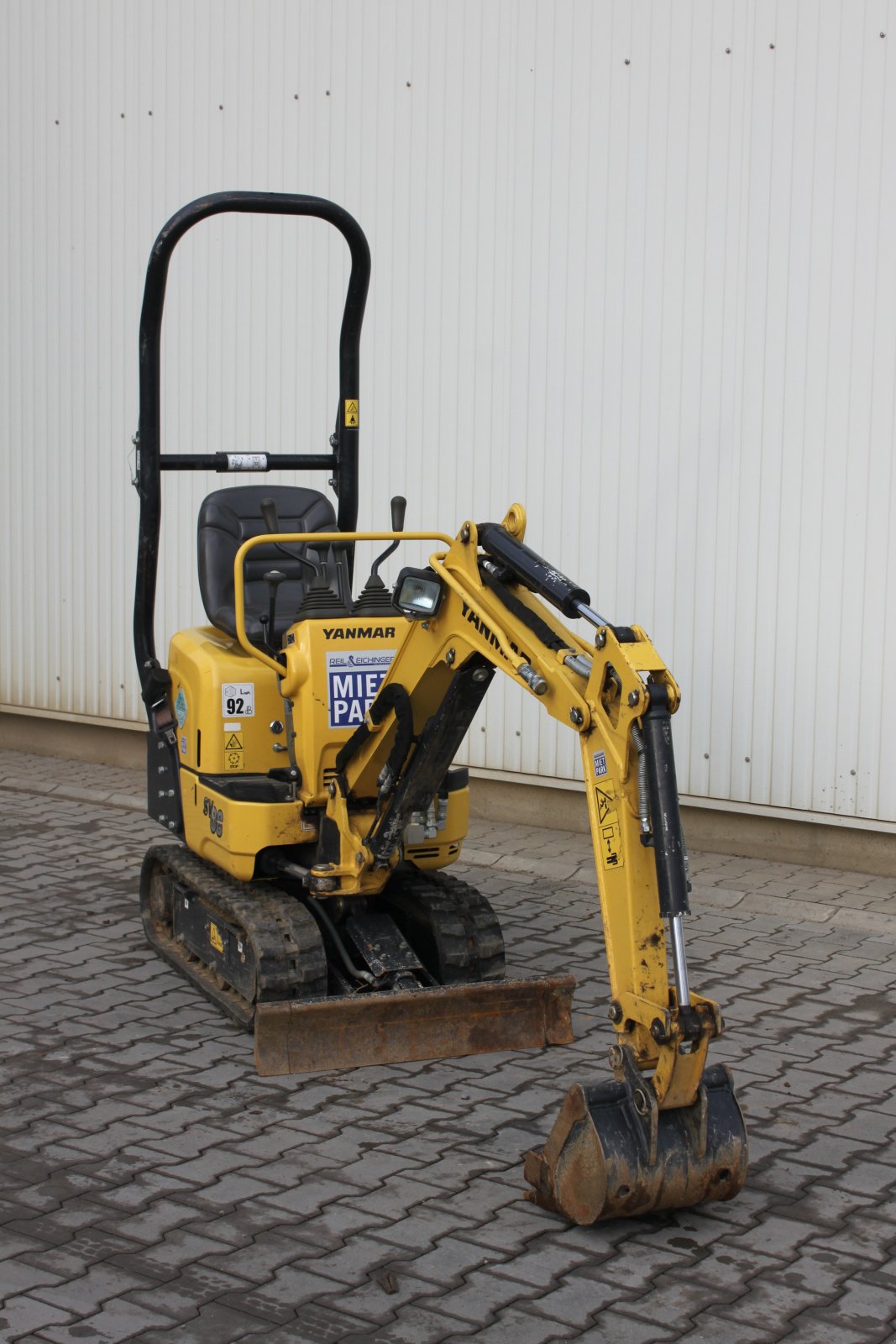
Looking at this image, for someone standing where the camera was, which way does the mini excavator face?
facing the viewer and to the right of the viewer
